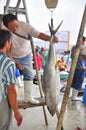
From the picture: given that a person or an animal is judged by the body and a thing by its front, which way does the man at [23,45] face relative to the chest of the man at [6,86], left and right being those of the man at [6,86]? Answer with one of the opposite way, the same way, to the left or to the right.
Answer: to the right

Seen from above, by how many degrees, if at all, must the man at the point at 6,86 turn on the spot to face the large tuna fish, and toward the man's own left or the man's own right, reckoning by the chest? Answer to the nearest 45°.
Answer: approximately 45° to the man's own right

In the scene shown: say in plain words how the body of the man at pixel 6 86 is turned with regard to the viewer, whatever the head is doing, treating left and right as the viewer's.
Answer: facing away from the viewer and to the right of the viewer

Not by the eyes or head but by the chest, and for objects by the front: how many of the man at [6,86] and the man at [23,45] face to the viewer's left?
0

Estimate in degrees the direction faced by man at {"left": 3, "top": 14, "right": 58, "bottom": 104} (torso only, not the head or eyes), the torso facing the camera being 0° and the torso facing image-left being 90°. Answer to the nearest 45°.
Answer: approximately 315°

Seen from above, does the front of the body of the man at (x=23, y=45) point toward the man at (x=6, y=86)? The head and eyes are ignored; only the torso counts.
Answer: no

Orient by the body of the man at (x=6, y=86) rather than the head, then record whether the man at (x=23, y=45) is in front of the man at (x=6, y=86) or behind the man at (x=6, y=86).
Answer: in front
